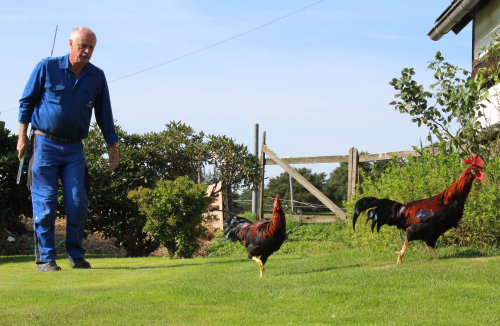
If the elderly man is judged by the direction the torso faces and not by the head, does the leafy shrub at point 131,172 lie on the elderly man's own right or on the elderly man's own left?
on the elderly man's own left

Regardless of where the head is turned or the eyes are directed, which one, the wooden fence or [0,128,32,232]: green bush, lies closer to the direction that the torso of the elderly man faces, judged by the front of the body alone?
the wooden fence

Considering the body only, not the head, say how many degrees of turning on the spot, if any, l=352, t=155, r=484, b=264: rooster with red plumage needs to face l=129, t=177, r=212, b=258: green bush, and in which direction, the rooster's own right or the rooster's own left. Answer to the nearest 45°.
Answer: approximately 180°

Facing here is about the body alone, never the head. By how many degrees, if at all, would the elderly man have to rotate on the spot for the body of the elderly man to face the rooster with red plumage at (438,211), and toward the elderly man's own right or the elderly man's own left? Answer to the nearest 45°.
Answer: approximately 45° to the elderly man's own left

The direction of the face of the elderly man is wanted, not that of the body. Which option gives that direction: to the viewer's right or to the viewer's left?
to the viewer's right

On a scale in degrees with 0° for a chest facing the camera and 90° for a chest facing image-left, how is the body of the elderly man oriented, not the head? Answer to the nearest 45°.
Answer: approximately 315°

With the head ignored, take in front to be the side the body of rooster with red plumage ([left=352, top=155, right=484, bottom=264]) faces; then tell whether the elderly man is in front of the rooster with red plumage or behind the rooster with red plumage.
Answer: behind

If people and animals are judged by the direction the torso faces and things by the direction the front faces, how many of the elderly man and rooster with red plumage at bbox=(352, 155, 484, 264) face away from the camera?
0

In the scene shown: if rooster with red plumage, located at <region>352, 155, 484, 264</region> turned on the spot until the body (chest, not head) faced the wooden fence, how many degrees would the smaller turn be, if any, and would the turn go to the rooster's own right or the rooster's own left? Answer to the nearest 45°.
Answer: approximately 90° to the rooster's own left

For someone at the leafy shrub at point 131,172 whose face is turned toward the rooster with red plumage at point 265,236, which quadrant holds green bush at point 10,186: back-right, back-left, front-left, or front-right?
back-right

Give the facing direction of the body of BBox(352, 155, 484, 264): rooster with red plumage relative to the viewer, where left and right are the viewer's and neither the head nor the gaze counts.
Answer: facing to the right of the viewer

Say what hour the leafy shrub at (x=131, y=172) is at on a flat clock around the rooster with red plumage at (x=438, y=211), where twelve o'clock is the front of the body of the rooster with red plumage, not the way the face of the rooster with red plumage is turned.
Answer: The leafy shrub is roughly at 7 o'clock from the rooster with red plumage.
